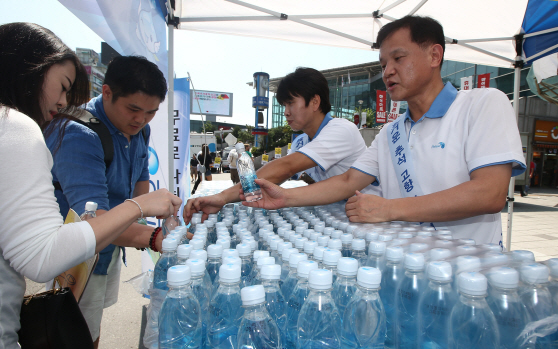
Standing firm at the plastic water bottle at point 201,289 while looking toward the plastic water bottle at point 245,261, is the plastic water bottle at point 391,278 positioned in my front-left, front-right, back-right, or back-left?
front-right

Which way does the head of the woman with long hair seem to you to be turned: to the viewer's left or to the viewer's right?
to the viewer's right

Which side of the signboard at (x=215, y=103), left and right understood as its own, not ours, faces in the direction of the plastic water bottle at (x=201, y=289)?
front

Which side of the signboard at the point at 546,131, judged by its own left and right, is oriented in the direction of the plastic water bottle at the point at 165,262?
front

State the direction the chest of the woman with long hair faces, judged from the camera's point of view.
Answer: to the viewer's right

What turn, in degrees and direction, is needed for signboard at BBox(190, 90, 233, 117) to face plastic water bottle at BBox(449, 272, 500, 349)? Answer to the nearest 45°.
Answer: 0° — it already faces it

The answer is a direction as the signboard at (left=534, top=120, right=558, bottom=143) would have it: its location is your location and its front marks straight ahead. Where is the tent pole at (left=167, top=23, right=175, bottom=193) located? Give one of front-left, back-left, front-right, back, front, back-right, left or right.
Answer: front

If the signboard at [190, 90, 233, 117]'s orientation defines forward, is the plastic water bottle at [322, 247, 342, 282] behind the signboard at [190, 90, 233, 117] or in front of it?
in front

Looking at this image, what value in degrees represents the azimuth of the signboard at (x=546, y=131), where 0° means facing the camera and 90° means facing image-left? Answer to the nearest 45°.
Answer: approximately 0°

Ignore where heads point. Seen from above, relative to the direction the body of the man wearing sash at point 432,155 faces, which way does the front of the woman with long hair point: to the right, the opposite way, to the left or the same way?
the opposite way

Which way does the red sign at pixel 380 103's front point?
toward the camera

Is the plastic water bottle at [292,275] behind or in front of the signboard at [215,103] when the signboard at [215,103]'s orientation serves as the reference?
in front

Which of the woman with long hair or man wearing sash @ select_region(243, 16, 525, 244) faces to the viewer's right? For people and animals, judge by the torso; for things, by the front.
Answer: the woman with long hair

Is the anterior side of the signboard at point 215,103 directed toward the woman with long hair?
yes

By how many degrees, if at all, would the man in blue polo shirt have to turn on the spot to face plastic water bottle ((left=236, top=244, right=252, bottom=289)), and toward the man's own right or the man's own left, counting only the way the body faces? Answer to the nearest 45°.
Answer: approximately 45° to the man's own right
